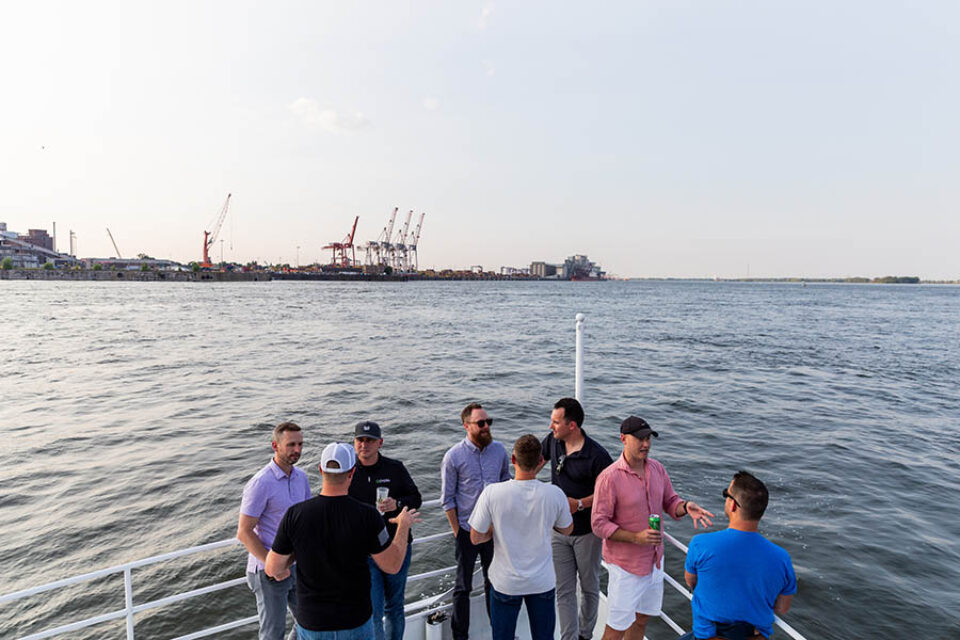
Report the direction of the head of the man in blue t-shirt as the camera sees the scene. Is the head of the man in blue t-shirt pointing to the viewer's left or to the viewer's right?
to the viewer's left

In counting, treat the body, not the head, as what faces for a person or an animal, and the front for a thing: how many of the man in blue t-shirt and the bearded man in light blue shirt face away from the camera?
1

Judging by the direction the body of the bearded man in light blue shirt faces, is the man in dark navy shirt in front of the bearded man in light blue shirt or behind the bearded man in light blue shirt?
in front

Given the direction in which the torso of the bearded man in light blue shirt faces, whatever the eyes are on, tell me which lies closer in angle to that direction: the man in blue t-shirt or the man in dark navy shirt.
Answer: the man in blue t-shirt

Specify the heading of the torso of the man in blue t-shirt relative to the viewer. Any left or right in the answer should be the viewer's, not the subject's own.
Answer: facing away from the viewer

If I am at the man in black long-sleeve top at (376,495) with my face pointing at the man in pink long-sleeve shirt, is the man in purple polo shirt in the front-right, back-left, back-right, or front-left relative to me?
back-right

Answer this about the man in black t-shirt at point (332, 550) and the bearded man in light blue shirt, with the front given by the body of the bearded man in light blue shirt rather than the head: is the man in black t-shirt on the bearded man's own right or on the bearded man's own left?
on the bearded man's own right

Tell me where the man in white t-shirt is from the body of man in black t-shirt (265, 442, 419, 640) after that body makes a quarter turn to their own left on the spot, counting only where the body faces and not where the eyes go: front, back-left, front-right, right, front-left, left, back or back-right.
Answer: back

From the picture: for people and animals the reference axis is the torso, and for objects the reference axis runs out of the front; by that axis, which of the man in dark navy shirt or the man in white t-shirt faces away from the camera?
the man in white t-shirt

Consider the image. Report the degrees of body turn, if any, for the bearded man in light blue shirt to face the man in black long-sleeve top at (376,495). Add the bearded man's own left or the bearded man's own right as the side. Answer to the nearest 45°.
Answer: approximately 135° to the bearded man's own right

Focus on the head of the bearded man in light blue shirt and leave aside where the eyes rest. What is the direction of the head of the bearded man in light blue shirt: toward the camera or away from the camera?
toward the camera

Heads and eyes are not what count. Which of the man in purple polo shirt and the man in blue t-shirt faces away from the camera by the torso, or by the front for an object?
the man in blue t-shirt

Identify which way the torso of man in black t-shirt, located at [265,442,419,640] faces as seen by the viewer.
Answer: away from the camera

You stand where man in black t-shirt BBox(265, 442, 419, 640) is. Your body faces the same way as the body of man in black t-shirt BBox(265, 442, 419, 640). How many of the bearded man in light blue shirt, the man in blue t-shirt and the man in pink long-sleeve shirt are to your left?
0

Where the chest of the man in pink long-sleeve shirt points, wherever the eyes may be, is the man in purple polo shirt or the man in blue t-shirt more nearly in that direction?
the man in blue t-shirt

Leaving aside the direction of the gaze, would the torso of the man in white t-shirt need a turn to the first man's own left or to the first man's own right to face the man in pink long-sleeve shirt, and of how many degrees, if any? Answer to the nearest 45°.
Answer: approximately 45° to the first man's own right

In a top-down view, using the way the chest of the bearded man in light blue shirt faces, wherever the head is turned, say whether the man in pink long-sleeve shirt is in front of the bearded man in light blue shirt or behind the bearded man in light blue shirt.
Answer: in front

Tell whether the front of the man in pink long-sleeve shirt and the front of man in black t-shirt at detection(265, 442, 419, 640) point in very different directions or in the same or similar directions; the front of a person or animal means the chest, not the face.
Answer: very different directions

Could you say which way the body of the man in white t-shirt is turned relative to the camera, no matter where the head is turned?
away from the camera

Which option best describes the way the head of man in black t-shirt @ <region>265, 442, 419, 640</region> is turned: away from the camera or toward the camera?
away from the camera

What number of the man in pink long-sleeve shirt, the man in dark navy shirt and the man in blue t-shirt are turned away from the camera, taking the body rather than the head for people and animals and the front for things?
1
